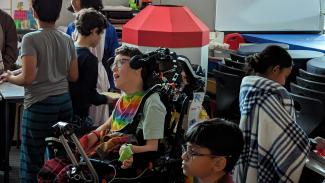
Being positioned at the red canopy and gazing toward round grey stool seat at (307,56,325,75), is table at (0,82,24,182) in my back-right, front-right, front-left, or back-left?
back-right

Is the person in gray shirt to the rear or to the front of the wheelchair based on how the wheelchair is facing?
to the front

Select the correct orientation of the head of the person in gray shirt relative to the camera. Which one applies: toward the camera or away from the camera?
away from the camera

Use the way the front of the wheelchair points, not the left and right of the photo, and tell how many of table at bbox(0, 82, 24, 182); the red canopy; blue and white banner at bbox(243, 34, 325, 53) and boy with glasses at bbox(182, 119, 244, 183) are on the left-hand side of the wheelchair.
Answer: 1

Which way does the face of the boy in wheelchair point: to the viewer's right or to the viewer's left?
to the viewer's left

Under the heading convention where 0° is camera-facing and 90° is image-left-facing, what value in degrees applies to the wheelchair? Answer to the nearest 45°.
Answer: approximately 90°

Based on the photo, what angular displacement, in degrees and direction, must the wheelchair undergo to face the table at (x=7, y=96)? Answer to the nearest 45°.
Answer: approximately 45° to its right
